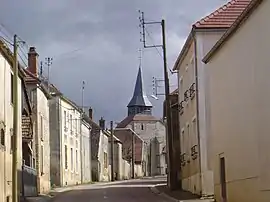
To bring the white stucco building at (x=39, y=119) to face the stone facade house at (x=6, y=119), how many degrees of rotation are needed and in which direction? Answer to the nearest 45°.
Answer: approximately 90° to its right

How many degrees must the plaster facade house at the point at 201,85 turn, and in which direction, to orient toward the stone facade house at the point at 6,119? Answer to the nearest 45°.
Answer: approximately 45° to its left

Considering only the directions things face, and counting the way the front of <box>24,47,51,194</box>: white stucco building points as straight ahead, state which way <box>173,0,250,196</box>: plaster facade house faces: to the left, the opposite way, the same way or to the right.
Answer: the opposite way

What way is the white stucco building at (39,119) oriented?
to the viewer's right

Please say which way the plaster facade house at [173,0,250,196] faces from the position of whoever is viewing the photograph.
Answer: facing to the left of the viewer

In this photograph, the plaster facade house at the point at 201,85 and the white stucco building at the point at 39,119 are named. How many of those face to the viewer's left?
1

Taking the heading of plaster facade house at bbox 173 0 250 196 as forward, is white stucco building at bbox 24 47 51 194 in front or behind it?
in front

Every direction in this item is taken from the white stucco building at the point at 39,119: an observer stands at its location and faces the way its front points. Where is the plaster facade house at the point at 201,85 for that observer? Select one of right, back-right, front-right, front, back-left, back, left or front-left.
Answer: front-right
